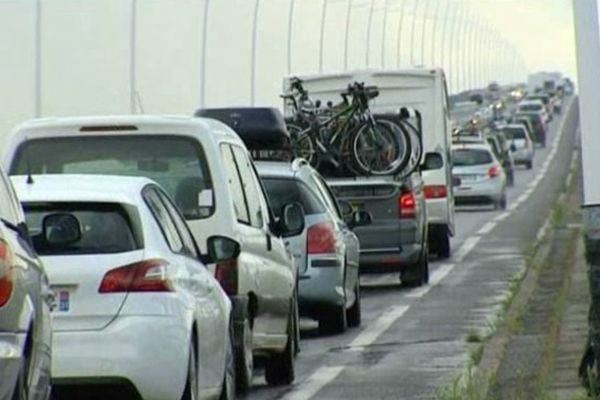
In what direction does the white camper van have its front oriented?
away from the camera

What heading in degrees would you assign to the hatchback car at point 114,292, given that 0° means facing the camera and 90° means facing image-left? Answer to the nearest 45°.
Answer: approximately 180°

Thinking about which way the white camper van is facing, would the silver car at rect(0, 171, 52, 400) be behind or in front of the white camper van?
behind

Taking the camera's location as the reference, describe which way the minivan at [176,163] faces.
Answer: facing away from the viewer

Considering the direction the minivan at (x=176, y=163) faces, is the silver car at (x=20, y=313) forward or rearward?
rearward

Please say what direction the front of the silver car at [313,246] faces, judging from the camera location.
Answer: facing away from the viewer

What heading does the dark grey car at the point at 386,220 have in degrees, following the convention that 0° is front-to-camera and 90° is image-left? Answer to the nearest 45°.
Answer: approximately 180°
